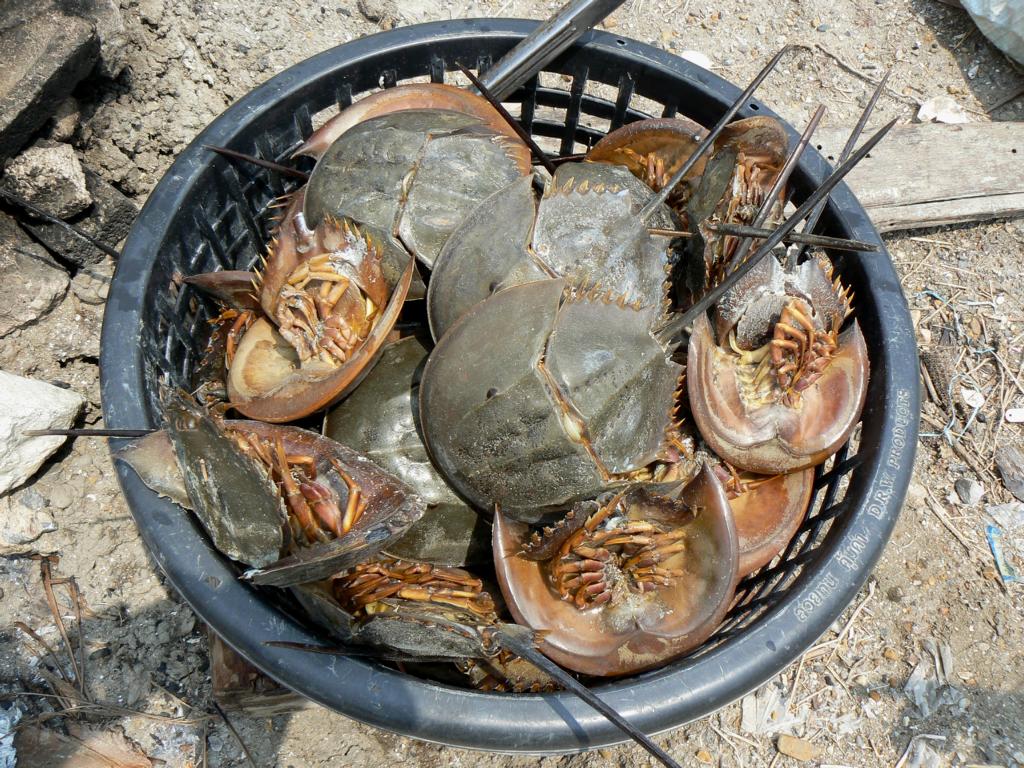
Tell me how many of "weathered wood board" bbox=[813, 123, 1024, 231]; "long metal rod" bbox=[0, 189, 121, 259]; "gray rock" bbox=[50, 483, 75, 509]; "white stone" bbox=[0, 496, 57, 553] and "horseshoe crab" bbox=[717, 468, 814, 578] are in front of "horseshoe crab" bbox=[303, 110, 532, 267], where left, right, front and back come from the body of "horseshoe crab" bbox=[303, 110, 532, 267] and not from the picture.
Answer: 3

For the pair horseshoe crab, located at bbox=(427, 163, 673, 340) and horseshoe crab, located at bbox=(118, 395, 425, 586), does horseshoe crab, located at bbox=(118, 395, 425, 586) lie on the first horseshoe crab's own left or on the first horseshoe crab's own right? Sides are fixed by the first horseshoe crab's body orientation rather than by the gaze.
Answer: on the first horseshoe crab's own left

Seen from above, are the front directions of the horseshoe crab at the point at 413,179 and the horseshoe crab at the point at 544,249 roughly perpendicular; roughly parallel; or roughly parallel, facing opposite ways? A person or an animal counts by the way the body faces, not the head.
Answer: roughly parallel

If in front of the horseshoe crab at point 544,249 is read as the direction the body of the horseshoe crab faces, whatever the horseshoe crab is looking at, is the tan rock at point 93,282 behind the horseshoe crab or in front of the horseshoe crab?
in front

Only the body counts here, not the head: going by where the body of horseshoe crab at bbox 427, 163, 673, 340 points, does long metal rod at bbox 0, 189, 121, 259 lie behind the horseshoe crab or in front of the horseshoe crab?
in front

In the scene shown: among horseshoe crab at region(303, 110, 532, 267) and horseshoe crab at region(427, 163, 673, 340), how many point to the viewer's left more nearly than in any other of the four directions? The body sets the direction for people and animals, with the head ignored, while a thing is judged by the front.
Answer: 2

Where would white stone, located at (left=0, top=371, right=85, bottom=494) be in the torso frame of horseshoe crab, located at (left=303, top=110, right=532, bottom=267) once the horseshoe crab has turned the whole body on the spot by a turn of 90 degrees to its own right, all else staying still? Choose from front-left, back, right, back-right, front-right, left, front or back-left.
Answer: left

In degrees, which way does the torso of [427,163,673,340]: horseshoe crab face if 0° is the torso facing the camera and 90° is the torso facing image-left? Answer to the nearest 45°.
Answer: approximately 90°

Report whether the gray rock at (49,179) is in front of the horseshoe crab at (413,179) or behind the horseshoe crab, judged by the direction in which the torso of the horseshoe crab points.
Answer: in front

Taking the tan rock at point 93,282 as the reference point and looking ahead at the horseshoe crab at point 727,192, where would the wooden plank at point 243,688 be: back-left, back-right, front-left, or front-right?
front-right

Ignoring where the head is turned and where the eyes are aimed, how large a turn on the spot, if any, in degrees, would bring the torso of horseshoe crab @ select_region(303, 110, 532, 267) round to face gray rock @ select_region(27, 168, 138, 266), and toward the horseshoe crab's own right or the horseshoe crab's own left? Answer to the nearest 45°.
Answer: approximately 45° to the horseshoe crab's own right

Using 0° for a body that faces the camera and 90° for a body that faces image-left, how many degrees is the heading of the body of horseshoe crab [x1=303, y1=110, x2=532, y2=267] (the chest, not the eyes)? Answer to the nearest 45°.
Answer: approximately 90°

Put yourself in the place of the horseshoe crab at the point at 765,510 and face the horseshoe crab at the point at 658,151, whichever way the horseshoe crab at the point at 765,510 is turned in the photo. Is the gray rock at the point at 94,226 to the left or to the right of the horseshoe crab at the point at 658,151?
left
